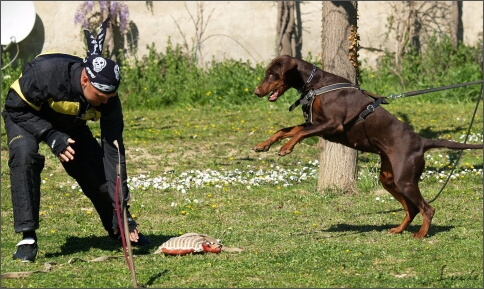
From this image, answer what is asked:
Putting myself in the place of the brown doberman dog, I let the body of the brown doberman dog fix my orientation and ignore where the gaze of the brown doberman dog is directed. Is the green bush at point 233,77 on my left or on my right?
on my right

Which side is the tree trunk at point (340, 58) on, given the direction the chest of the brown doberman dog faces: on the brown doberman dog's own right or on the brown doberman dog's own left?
on the brown doberman dog's own right

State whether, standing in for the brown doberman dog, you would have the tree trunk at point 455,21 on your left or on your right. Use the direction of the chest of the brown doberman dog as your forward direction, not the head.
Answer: on your right

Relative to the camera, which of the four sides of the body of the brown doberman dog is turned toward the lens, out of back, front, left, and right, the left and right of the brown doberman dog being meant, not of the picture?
left

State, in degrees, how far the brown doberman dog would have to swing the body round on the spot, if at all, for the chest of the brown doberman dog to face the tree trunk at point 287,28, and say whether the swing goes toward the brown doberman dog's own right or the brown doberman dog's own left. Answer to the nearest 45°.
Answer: approximately 90° to the brown doberman dog's own right

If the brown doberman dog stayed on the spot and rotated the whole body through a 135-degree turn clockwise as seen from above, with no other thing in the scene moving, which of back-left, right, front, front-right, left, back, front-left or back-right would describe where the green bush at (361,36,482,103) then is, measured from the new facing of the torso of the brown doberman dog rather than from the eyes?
front-left
